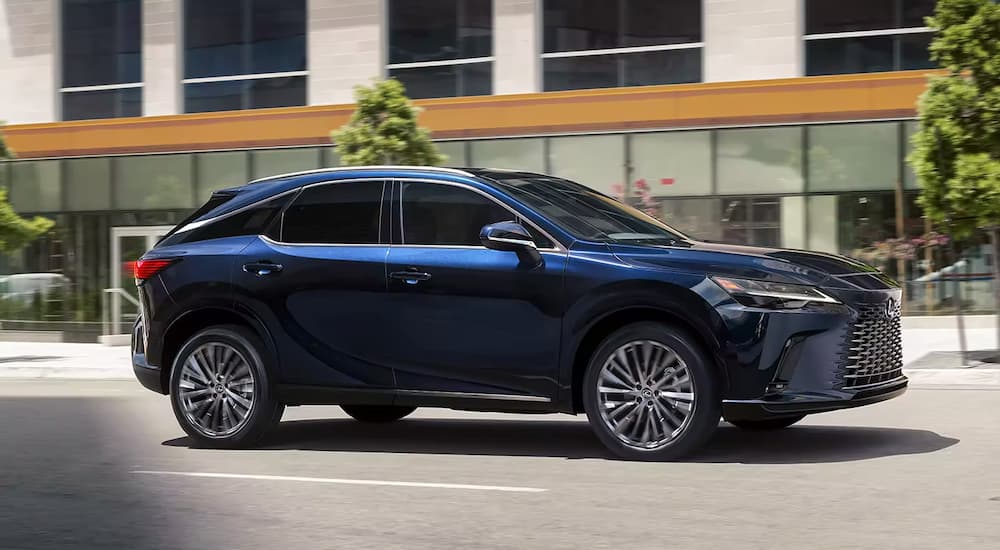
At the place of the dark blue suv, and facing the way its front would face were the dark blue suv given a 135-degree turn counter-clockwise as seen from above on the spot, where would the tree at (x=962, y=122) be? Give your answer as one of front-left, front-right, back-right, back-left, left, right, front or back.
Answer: front-right

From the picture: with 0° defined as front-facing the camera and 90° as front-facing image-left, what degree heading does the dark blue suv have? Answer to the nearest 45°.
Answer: approximately 315°

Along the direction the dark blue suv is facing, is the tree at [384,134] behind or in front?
behind
